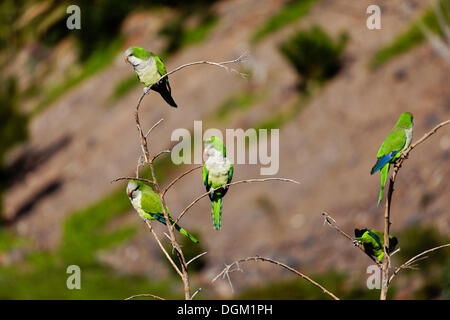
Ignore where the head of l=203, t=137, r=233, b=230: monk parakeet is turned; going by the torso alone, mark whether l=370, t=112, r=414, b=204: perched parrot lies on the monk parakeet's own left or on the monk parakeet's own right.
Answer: on the monk parakeet's own left

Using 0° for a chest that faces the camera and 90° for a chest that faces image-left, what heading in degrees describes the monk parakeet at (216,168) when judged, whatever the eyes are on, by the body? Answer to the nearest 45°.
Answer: approximately 0°

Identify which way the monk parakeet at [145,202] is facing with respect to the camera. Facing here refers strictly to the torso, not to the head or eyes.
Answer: to the viewer's left

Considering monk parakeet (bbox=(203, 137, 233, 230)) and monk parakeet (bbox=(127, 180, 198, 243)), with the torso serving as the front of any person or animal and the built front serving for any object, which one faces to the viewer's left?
monk parakeet (bbox=(127, 180, 198, 243))

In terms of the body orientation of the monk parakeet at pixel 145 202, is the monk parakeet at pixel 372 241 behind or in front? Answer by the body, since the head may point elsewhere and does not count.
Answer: behind

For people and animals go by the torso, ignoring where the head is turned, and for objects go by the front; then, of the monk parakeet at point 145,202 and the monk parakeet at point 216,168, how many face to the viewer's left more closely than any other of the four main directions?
1
